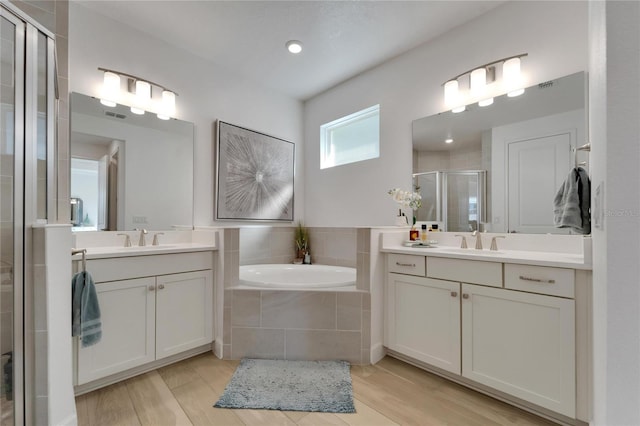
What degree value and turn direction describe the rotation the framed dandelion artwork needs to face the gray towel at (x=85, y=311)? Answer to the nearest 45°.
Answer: approximately 90° to its right

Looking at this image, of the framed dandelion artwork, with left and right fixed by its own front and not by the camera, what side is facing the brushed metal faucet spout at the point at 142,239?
right

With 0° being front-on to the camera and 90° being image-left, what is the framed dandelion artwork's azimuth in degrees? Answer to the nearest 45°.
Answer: approximately 315°

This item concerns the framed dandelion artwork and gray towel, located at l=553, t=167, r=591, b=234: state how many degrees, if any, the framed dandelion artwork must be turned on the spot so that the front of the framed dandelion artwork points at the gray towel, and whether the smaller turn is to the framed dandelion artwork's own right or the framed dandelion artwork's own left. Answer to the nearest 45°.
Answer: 0° — it already faces it

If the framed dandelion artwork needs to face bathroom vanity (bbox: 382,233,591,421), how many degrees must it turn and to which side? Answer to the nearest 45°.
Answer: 0° — it already faces it

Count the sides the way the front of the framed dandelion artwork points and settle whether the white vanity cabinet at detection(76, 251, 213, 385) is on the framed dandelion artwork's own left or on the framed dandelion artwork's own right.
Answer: on the framed dandelion artwork's own right

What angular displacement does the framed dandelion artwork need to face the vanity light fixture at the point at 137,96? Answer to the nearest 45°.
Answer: approximately 90° to its right
